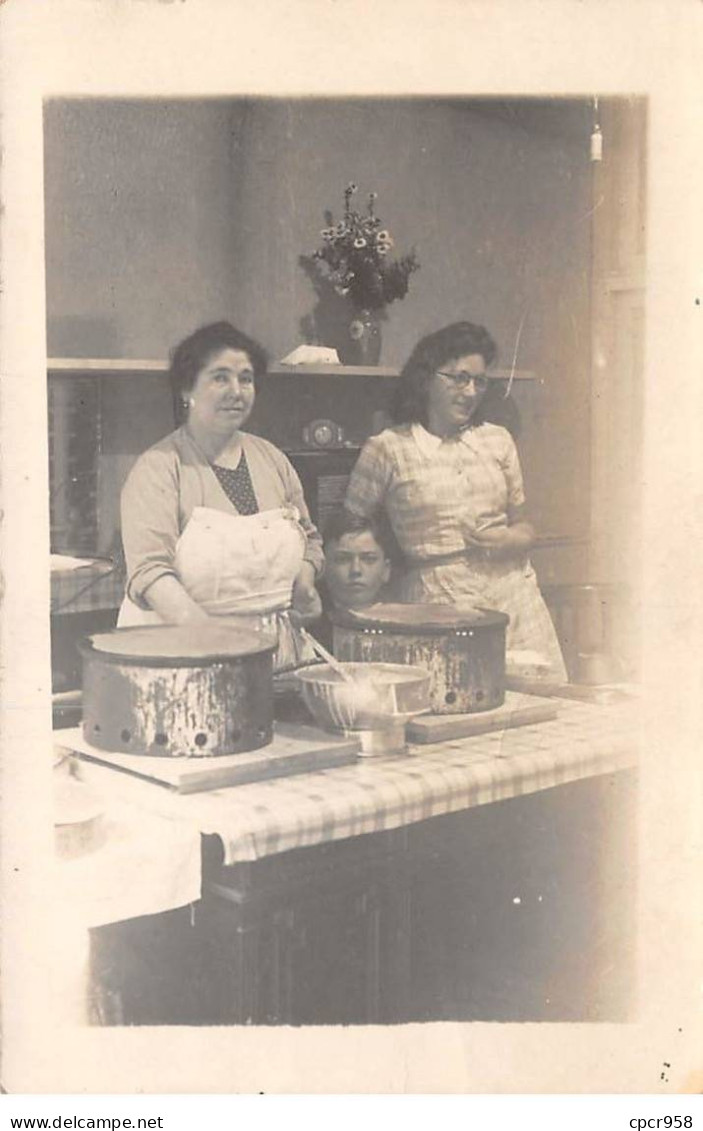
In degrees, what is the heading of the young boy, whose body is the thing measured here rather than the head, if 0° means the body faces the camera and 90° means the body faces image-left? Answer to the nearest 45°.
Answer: approximately 0°

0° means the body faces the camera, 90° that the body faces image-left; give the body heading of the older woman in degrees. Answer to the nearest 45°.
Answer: approximately 315°
